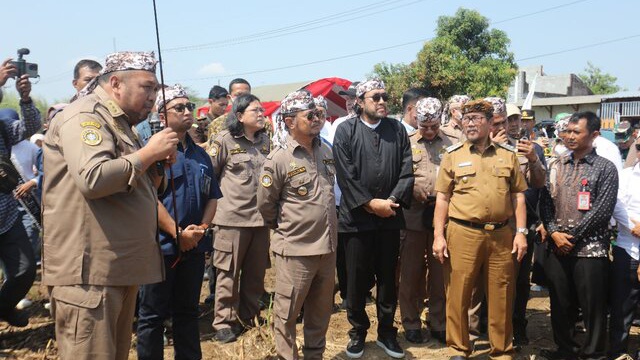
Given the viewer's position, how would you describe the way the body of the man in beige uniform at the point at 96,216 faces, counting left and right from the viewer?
facing to the right of the viewer

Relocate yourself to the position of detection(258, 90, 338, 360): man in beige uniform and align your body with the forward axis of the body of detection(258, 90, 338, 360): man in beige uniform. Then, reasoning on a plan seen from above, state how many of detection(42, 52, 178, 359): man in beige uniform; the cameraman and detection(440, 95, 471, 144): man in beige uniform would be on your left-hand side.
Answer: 1

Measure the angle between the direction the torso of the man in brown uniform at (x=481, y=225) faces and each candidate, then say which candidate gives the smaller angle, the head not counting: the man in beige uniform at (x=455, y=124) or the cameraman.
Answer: the cameraman

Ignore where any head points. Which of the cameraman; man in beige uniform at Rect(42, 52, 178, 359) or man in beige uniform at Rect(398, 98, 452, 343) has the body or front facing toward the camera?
man in beige uniform at Rect(398, 98, 452, 343)

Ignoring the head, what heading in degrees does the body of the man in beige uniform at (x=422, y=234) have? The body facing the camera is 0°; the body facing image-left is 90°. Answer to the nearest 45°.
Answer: approximately 0°

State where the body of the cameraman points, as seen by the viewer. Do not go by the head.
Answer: to the viewer's right

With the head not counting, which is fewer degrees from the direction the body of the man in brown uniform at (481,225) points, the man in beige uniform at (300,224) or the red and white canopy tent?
the man in beige uniform

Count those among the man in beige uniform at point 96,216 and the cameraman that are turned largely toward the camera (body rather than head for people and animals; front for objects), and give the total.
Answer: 0

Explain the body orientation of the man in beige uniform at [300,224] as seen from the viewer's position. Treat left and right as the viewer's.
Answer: facing the viewer and to the right of the viewer

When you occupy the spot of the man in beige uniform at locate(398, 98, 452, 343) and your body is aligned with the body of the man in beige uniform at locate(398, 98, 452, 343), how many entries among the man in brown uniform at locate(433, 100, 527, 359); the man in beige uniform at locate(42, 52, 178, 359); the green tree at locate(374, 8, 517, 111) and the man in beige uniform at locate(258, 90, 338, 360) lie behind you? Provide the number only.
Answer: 1

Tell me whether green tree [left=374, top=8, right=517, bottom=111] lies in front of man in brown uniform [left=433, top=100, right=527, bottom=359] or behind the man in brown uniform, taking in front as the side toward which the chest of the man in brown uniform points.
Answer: behind

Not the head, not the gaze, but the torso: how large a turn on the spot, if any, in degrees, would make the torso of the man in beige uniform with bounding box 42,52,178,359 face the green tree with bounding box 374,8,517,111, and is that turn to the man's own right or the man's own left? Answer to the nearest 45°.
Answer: approximately 45° to the man's own left

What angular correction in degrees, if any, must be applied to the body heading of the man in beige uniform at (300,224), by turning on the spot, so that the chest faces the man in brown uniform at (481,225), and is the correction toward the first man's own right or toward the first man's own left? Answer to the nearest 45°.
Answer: approximately 45° to the first man's own left

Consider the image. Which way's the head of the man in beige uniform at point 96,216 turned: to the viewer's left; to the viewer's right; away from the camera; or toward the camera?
to the viewer's right

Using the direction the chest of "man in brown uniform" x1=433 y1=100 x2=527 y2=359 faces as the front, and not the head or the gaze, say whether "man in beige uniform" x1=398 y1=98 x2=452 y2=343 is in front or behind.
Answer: behind

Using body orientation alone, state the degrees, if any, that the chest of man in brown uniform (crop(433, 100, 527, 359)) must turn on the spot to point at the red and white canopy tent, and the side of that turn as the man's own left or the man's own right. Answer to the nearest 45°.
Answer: approximately 135° to the man's own right
